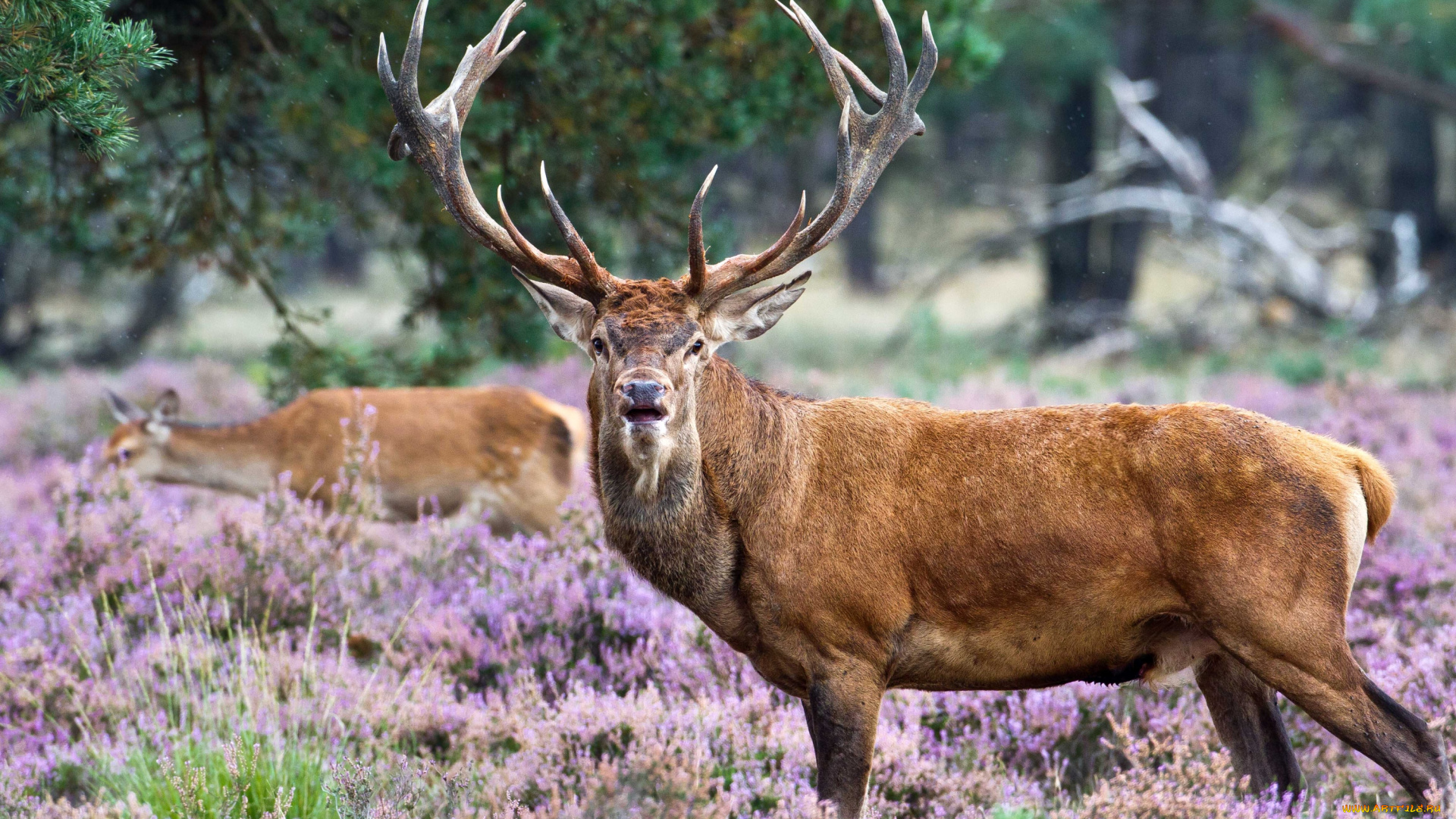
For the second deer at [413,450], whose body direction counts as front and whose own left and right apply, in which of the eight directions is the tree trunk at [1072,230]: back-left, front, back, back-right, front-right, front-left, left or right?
back-right

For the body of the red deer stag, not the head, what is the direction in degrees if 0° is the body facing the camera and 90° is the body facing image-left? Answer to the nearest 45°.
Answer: approximately 90°

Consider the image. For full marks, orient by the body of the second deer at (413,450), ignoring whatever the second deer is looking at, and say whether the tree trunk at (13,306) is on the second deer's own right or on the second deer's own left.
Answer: on the second deer's own right

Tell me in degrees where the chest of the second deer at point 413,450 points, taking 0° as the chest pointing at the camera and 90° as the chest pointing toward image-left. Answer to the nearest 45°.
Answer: approximately 90°
